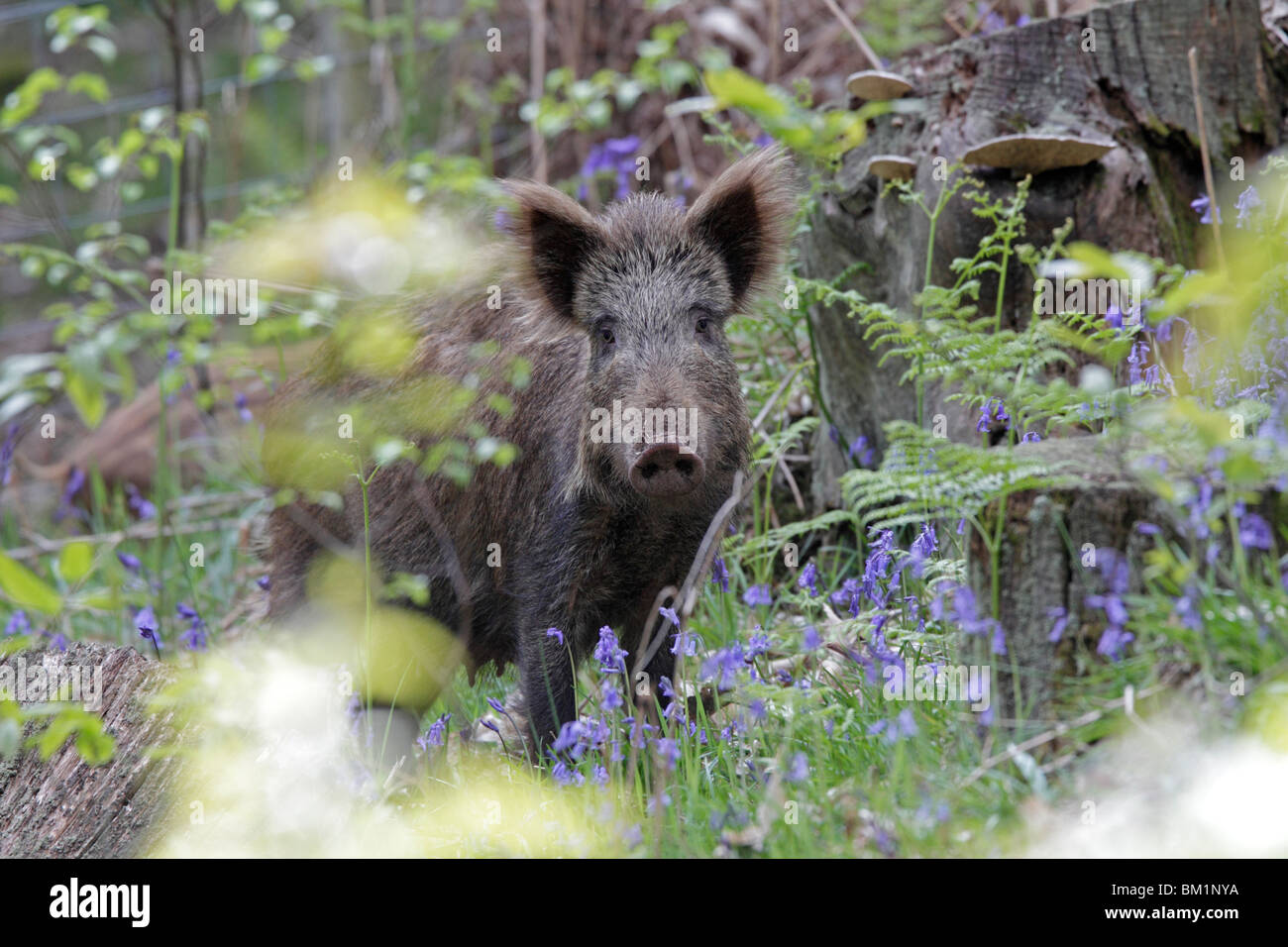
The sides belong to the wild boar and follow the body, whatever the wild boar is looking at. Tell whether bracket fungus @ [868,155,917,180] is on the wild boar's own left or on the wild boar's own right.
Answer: on the wild boar's own left

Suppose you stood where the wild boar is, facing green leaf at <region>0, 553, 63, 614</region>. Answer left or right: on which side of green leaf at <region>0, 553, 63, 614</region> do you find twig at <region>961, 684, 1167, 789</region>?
left

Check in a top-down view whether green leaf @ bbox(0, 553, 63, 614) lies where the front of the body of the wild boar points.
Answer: no

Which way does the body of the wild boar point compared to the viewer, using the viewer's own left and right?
facing the viewer and to the right of the viewer

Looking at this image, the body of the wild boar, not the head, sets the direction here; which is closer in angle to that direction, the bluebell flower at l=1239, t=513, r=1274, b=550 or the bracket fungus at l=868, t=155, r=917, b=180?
the bluebell flower

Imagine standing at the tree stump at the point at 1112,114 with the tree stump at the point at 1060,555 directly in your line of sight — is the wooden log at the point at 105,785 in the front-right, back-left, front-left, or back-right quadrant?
front-right

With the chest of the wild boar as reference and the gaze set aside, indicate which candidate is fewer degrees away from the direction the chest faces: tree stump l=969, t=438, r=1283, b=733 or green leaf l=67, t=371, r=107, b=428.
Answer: the tree stump

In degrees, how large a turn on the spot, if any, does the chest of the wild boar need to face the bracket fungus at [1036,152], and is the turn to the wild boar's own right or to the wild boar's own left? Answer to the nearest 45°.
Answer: approximately 45° to the wild boar's own left

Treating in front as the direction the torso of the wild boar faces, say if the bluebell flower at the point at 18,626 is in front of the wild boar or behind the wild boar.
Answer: behind
